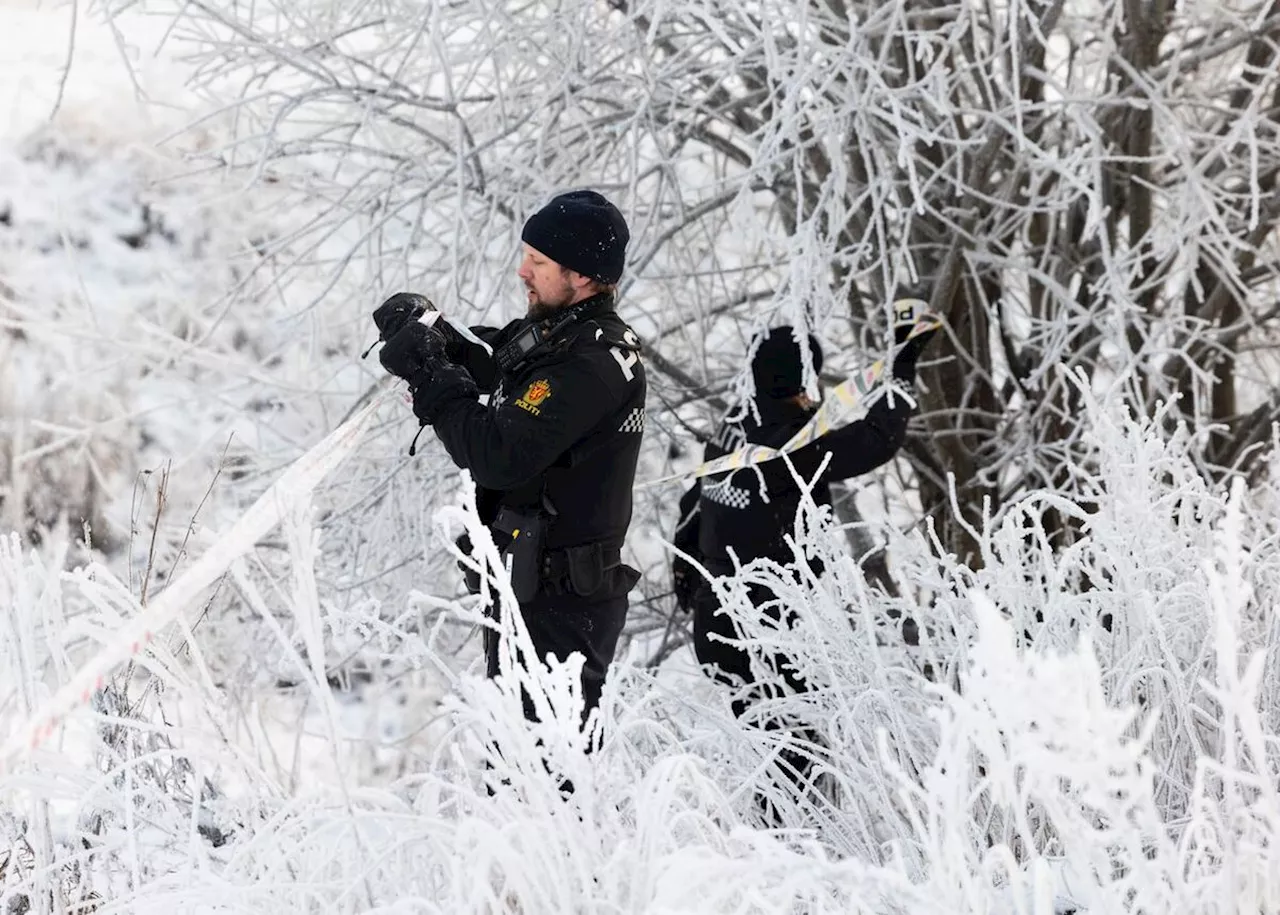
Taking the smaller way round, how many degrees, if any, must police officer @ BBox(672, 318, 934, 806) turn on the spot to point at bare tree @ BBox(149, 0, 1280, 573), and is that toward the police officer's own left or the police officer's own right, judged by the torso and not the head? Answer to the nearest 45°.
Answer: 0° — they already face it

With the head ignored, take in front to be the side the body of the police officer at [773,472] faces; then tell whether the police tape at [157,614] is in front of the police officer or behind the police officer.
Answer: behind

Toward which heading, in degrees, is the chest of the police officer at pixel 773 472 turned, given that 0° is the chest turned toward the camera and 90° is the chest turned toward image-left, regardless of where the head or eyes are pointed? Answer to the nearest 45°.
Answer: approximately 225°

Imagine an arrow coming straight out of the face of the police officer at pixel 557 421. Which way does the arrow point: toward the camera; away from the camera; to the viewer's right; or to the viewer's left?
to the viewer's left

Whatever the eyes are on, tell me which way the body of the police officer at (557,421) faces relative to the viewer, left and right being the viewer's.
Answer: facing to the left of the viewer

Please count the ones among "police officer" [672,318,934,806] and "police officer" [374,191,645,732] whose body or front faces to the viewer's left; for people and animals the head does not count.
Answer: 1

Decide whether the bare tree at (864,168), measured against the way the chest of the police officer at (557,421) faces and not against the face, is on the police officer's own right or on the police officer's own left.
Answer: on the police officer's own right

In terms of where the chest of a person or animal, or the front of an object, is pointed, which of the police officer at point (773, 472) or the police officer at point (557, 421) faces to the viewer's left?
the police officer at point (557, 421)
